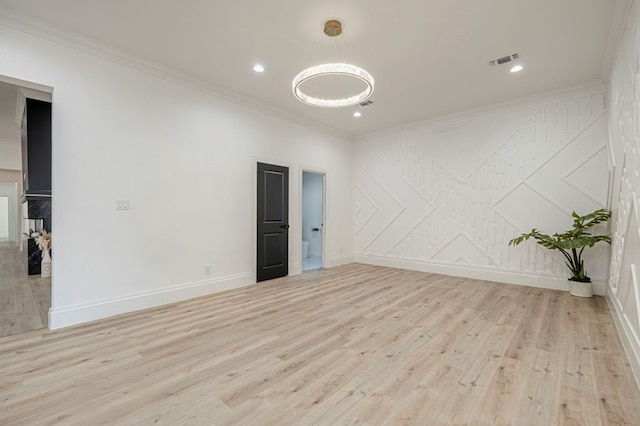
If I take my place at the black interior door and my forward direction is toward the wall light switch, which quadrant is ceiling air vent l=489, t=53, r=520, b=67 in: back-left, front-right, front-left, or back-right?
back-left

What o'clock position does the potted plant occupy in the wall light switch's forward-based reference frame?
The potted plant is roughly at 10 o'clock from the wall light switch.

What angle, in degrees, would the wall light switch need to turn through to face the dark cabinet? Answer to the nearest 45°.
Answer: approximately 135° to its right

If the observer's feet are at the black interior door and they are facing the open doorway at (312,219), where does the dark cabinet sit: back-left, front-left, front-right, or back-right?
back-left

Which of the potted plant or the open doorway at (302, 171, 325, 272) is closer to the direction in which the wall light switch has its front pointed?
the potted plant

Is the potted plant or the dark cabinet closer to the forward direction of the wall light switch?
the potted plant

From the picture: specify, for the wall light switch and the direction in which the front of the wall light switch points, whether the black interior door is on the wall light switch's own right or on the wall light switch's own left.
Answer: on the wall light switch's own left

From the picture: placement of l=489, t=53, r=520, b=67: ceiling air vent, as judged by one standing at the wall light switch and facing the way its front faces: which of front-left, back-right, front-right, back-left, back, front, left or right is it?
front-left

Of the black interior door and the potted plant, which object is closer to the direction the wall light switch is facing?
the potted plant

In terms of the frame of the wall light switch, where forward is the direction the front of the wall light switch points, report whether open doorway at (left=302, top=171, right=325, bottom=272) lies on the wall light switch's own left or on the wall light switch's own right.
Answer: on the wall light switch's own left
